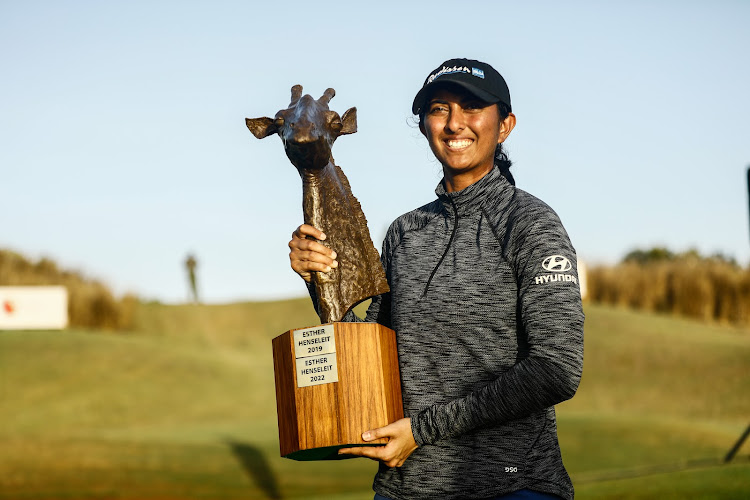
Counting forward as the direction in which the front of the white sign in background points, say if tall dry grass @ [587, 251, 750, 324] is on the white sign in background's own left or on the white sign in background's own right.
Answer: on the white sign in background's own left

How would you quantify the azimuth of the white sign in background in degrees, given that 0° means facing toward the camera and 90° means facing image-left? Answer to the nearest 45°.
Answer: approximately 0°

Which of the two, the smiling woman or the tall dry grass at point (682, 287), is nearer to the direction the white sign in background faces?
the smiling woman

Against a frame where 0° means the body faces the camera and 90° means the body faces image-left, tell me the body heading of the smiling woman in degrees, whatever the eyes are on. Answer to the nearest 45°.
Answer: approximately 45°

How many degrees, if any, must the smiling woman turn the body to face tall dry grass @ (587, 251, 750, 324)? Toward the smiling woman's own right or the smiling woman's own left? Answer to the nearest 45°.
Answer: approximately 135° to the smiling woman's own right

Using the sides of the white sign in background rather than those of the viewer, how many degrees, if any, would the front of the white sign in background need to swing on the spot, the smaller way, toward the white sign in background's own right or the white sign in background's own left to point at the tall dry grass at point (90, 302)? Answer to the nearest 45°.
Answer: approximately 135° to the white sign in background's own left

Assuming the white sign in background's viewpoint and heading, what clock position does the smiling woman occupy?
The smiling woman is roughly at 12 o'clock from the white sign in background.

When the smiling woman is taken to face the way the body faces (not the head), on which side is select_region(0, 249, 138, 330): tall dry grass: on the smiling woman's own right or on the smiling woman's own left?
on the smiling woman's own right
